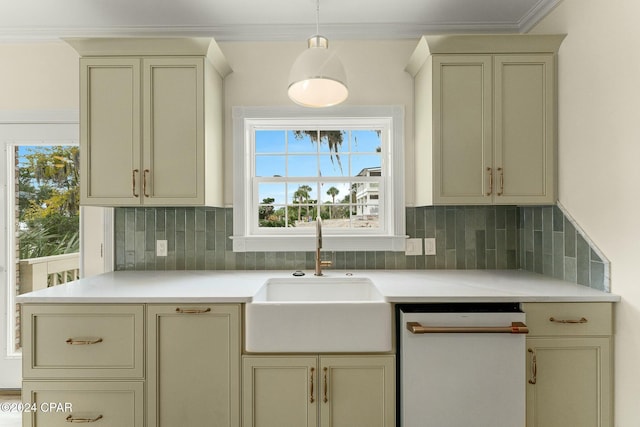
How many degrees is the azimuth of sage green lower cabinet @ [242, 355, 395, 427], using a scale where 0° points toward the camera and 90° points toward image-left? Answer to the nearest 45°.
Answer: approximately 0°

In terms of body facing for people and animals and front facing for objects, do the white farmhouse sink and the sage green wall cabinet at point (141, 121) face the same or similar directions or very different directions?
same or similar directions

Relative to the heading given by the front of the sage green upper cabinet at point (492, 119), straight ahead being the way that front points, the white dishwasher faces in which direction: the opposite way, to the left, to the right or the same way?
the same way

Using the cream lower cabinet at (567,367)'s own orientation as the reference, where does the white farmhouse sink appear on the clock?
The white farmhouse sink is roughly at 2 o'clock from the cream lower cabinet.

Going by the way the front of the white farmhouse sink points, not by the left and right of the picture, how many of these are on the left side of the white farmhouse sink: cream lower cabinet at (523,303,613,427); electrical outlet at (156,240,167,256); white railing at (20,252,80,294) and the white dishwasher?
2

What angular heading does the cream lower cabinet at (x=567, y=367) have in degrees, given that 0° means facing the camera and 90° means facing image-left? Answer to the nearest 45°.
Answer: approximately 0°

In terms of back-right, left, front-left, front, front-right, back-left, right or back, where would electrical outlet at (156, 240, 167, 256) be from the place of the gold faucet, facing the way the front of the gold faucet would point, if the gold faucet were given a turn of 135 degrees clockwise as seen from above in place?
front-left

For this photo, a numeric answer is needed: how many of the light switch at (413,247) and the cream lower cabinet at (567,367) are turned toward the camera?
2

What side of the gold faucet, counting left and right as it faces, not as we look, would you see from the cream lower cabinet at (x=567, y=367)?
left

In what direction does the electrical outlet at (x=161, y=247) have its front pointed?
toward the camera

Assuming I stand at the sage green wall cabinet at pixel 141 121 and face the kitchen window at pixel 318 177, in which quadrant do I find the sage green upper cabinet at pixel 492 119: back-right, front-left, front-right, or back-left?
front-right

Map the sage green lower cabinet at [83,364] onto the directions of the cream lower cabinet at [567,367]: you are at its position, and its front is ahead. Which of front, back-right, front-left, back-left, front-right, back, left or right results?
front-right

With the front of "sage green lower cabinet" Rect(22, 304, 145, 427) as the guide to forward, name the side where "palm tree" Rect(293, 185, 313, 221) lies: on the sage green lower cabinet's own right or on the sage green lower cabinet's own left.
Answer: on the sage green lower cabinet's own left

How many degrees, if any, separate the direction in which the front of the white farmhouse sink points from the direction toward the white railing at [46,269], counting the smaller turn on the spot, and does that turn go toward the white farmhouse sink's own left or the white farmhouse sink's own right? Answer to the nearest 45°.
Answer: approximately 135° to the white farmhouse sink's own right
